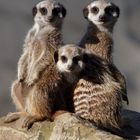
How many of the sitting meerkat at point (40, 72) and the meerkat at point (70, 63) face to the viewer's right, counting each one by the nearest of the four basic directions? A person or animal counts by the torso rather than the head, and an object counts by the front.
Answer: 0

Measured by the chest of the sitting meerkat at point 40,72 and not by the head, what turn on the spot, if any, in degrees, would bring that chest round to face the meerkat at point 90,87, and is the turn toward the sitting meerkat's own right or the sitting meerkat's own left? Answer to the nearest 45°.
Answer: approximately 90° to the sitting meerkat's own left
